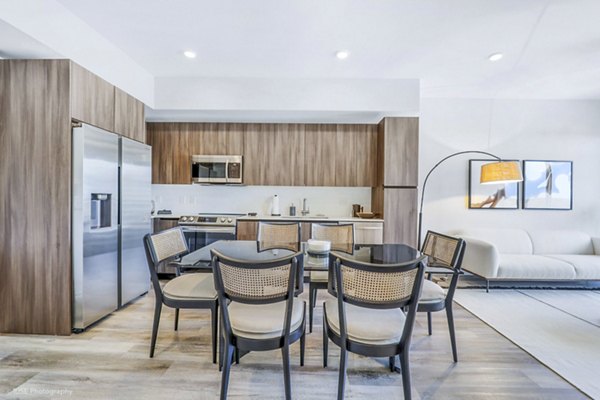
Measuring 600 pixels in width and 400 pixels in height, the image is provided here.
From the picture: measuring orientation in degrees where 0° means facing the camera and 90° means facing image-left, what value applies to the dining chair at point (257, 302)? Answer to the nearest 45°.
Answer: approximately 180°

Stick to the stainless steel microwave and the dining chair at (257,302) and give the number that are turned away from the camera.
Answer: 1

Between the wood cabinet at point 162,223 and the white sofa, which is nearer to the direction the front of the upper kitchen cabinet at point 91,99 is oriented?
the white sofa

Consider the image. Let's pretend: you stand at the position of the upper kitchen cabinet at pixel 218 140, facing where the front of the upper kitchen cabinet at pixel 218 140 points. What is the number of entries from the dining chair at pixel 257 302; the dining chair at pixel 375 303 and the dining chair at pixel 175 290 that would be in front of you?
3

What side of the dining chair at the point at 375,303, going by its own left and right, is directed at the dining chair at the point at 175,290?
left

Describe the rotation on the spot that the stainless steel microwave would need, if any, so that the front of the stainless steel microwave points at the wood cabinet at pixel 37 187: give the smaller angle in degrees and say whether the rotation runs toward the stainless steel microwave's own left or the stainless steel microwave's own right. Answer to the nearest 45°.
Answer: approximately 45° to the stainless steel microwave's own right

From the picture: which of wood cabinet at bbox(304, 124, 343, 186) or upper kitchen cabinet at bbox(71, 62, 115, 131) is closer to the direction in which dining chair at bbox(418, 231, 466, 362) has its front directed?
the upper kitchen cabinet

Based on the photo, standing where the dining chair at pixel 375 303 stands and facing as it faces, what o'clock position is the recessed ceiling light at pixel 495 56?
The recessed ceiling light is roughly at 1 o'clock from the dining chair.

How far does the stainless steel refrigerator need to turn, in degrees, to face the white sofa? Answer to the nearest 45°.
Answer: approximately 45° to its left

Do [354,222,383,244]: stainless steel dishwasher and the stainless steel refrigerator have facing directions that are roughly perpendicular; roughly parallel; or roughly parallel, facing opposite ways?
roughly perpendicular

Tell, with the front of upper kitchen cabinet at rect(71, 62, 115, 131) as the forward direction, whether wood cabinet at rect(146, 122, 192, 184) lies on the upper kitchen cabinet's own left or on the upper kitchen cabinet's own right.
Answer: on the upper kitchen cabinet's own left

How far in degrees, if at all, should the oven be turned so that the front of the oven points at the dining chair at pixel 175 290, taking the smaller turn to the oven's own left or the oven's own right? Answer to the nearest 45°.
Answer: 0° — it already faces it

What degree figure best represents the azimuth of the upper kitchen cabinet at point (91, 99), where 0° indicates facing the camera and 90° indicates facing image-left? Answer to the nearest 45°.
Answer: approximately 315°

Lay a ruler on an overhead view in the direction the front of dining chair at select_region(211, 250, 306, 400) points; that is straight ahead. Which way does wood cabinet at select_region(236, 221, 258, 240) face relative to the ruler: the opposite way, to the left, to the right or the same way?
the opposite way

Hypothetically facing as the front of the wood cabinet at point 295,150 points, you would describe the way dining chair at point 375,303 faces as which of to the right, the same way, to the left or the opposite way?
the opposite way

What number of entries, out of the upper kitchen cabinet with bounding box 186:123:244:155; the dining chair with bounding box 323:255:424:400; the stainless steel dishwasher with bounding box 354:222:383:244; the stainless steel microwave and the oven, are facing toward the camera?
4
